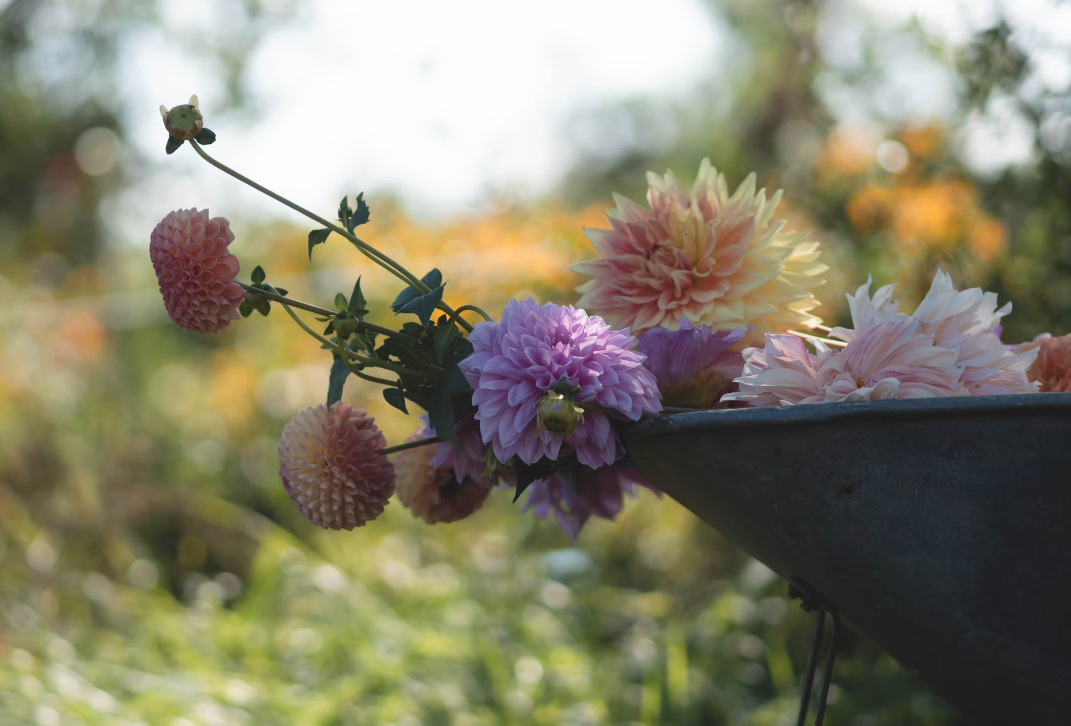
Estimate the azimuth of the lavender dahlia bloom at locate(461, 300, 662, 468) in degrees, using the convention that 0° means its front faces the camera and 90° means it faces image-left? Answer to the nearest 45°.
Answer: approximately 0°
